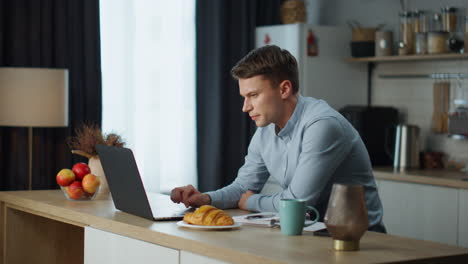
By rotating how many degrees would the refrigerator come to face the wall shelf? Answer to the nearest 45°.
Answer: approximately 90° to its left

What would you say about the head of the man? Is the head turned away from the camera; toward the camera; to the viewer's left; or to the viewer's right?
to the viewer's left

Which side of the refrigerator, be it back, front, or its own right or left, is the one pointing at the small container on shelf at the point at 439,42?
left

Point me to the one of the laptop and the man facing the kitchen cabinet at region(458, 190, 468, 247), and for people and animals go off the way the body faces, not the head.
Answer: the laptop

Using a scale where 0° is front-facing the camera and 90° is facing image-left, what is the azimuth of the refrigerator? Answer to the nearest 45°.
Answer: approximately 45°

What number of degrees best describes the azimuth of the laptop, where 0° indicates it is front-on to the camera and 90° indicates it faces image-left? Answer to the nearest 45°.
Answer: approximately 225°

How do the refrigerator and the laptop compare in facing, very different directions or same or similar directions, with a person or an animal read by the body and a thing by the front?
very different directions

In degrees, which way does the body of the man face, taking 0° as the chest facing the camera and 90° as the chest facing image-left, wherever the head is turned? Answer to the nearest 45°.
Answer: approximately 45°

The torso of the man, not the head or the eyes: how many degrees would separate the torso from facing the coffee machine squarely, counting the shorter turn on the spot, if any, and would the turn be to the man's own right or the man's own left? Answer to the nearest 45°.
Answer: approximately 135° to the man's own right

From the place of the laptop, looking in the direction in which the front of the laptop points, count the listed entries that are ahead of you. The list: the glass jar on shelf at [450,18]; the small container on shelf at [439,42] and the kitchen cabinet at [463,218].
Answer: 3

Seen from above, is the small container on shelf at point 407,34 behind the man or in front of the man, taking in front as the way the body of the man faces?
behind

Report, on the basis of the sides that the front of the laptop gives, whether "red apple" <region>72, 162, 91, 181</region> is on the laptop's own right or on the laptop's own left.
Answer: on the laptop's own left
